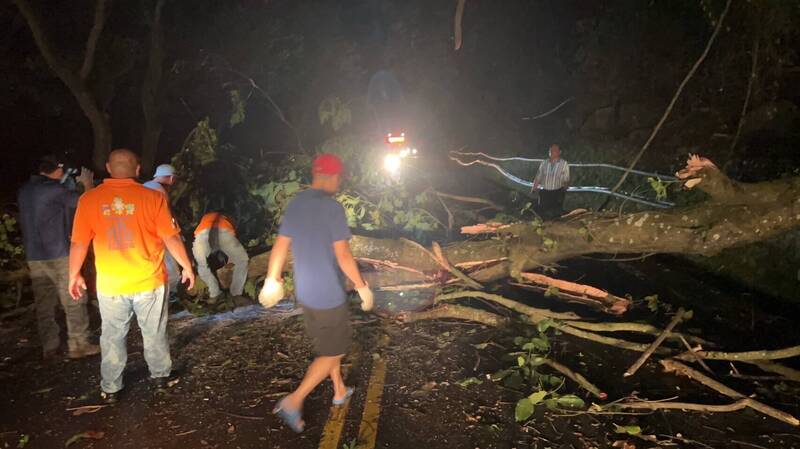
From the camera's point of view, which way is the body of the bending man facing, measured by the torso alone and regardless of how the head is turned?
away from the camera

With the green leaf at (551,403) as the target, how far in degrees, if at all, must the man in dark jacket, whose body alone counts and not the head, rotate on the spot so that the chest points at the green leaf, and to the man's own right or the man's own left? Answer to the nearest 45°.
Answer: approximately 90° to the man's own right

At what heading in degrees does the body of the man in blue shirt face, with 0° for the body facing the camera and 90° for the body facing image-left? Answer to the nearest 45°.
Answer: approximately 225°

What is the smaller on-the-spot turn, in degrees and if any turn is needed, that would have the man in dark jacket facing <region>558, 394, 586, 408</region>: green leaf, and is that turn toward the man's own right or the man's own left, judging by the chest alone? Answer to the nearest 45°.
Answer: approximately 90° to the man's own right

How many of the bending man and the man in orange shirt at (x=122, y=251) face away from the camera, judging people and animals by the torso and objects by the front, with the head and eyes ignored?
2

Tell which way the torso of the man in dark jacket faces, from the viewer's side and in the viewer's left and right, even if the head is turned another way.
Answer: facing away from the viewer and to the right of the viewer

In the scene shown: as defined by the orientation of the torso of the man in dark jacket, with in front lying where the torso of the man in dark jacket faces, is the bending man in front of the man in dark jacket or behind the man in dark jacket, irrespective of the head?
in front

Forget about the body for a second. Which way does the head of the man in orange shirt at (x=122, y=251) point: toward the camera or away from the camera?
away from the camera

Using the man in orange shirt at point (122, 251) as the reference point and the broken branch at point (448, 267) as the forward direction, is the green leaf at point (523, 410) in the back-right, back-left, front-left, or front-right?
front-right

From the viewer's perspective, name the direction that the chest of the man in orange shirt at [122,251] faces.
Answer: away from the camera

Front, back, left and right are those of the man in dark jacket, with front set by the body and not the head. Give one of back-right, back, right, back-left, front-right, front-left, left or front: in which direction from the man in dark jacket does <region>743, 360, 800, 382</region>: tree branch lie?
right

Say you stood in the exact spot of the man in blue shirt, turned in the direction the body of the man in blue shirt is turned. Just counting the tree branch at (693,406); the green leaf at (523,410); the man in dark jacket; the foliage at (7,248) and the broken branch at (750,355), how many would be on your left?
2

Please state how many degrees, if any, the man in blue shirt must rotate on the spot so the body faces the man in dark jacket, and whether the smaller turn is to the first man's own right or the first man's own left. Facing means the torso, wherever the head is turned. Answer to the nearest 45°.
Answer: approximately 90° to the first man's own left
